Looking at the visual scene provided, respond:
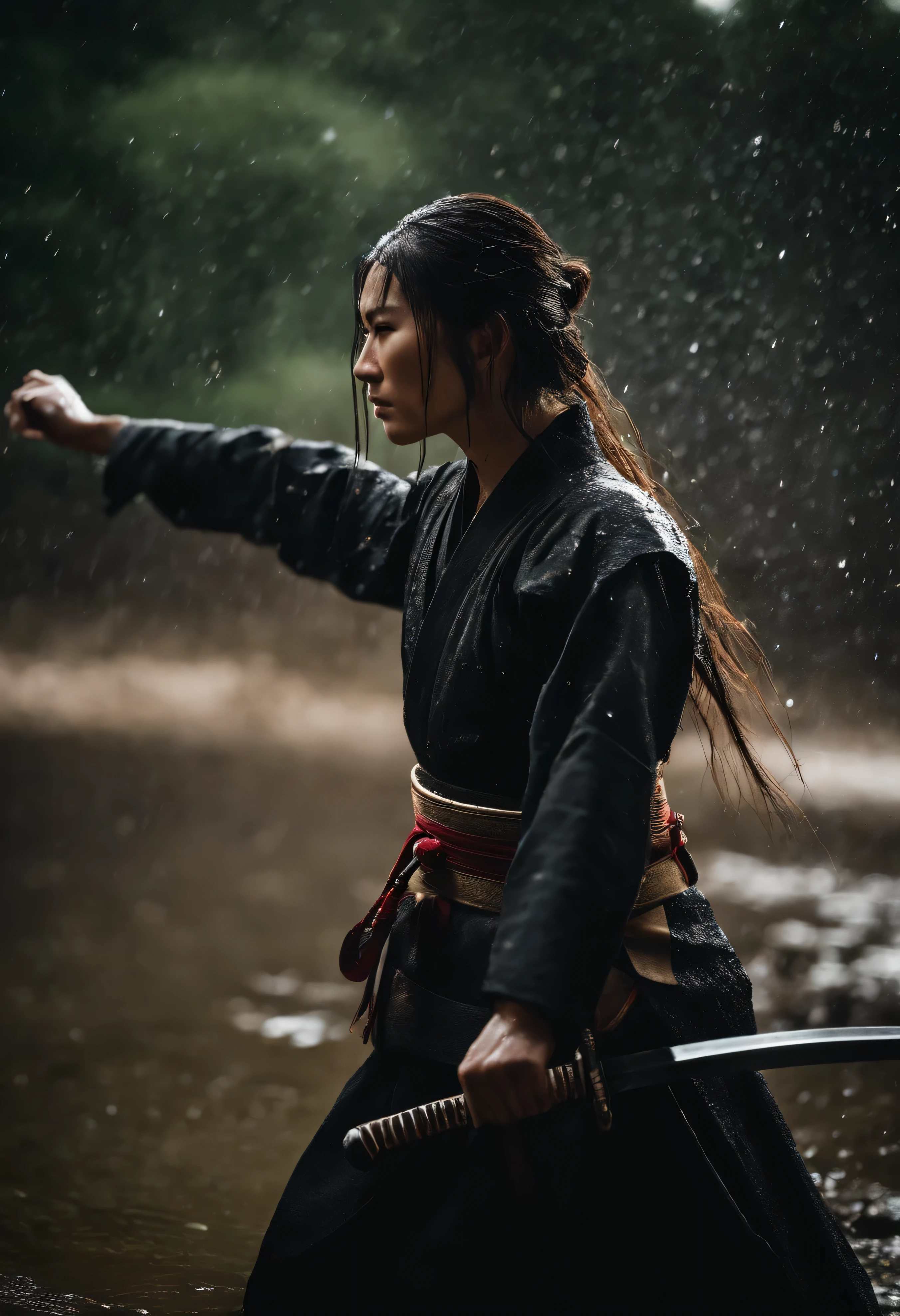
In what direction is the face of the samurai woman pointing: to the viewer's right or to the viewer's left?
to the viewer's left

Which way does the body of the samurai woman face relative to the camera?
to the viewer's left
